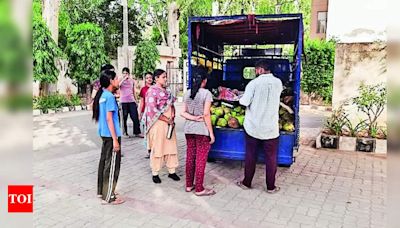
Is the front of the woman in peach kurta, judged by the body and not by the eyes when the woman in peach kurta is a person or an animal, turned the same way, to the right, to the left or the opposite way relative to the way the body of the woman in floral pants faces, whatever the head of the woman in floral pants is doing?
to the right

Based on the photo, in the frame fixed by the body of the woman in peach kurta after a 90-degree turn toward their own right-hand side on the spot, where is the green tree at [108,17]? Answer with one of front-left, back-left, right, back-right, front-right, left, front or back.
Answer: back-right

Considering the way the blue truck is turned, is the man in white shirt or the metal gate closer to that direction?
the metal gate

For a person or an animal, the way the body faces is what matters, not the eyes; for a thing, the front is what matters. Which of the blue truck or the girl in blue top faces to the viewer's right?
the girl in blue top

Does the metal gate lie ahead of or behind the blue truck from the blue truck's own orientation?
ahead

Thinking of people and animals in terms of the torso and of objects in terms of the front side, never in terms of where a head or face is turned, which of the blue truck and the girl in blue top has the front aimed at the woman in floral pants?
the girl in blue top

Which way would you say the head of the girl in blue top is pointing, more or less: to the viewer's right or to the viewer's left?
to the viewer's right

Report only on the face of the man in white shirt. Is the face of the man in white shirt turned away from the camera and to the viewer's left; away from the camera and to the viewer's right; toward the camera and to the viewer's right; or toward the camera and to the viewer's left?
away from the camera and to the viewer's left

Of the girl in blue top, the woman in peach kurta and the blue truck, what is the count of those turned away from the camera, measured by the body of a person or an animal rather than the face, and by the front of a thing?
1

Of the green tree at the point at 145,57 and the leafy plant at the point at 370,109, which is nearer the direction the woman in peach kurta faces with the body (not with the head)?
the leafy plant

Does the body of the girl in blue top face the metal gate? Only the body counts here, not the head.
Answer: no

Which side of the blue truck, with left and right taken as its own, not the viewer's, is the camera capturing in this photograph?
back

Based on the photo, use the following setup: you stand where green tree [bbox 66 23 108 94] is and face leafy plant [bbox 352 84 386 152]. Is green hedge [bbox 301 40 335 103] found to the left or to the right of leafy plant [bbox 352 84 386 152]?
left

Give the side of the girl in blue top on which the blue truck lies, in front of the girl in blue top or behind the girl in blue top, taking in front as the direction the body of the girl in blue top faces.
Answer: in front

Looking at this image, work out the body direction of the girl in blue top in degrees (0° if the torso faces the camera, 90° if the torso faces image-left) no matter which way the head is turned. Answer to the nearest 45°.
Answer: approximately 270°

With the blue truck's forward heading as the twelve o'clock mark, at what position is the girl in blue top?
The girl in blue top is roughly at 7 o'clock from the blue truck.

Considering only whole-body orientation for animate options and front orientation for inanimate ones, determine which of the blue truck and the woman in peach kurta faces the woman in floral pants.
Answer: the woman in peach kurta

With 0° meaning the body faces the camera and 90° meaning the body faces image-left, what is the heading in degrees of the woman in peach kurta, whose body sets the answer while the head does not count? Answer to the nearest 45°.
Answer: approximately 315°

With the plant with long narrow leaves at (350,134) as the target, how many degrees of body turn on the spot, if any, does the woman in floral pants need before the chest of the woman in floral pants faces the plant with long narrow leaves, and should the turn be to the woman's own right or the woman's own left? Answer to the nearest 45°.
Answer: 0° — they already face it

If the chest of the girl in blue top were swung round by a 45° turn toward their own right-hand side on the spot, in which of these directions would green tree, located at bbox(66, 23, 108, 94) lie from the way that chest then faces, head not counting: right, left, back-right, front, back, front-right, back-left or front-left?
back-left

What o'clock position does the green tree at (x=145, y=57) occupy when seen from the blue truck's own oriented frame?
The green tree is roughly at 11 o'clock from the blue truck.

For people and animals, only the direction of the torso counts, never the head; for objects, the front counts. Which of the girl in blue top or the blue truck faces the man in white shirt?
the girl in blue top
